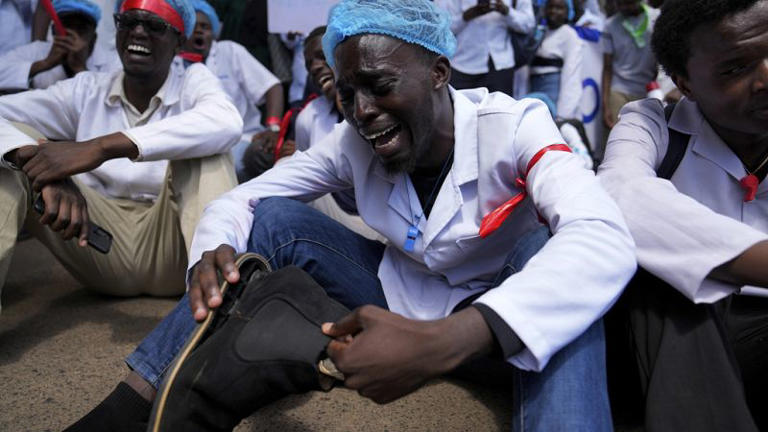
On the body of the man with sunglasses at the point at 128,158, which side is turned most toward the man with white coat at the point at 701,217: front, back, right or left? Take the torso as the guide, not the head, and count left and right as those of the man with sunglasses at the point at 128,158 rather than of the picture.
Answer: left

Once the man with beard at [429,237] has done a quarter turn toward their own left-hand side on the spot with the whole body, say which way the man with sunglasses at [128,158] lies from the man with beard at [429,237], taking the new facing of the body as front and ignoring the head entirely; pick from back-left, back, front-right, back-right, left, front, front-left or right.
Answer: back

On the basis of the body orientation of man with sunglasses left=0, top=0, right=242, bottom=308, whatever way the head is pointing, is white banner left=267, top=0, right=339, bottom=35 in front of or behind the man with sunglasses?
behind

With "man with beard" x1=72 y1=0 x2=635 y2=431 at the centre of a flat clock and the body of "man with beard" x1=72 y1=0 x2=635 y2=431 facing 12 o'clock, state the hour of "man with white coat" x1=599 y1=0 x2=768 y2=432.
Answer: "man with white coat" x1=599 y1=0 x2=768 y2=432 is roughly at 8 o'clock from "man with beard" x1=72 y1=0 x2=635 y2=431.

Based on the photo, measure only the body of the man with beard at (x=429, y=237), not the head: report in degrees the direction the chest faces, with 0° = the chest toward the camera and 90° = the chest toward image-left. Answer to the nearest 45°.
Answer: approximately 45°

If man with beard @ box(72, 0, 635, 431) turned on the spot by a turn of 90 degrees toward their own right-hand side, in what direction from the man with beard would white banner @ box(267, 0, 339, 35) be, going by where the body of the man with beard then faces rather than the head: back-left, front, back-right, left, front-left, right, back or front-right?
front-right

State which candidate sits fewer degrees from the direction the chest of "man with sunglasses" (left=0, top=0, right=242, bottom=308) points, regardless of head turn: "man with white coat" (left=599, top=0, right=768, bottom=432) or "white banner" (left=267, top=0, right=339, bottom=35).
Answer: the man with white coat

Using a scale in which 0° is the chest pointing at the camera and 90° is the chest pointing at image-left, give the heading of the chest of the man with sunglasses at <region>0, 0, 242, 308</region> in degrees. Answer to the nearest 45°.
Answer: approximately 45°
